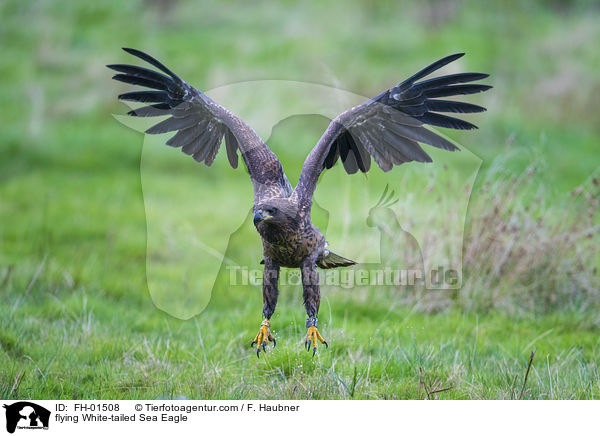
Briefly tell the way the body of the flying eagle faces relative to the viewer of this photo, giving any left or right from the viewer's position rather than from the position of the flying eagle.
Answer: facing the viewer and to the left of the viewer
